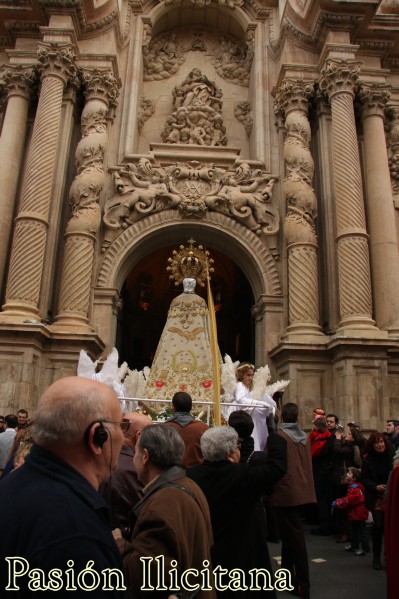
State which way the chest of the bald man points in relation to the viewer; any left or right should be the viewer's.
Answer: facing away from the viewer and to the right of the viewer

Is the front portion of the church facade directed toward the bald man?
yes

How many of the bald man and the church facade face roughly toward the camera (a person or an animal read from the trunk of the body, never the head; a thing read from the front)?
1

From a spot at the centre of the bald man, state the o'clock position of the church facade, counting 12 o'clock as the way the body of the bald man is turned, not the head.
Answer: The church facade is roughly at 11 o'clock from the bald man.

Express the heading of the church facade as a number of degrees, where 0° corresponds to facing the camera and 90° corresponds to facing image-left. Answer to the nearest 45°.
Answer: approximately 0°

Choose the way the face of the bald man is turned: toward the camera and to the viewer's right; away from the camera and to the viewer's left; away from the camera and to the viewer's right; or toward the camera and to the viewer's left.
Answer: away from the camera and to the viewer's right

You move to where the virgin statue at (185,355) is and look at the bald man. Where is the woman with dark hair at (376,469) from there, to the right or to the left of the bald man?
left

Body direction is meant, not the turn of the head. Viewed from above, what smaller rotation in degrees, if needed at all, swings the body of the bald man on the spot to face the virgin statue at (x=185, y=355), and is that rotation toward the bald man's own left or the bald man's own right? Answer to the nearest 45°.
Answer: approximately 45° to the bald man's own left
